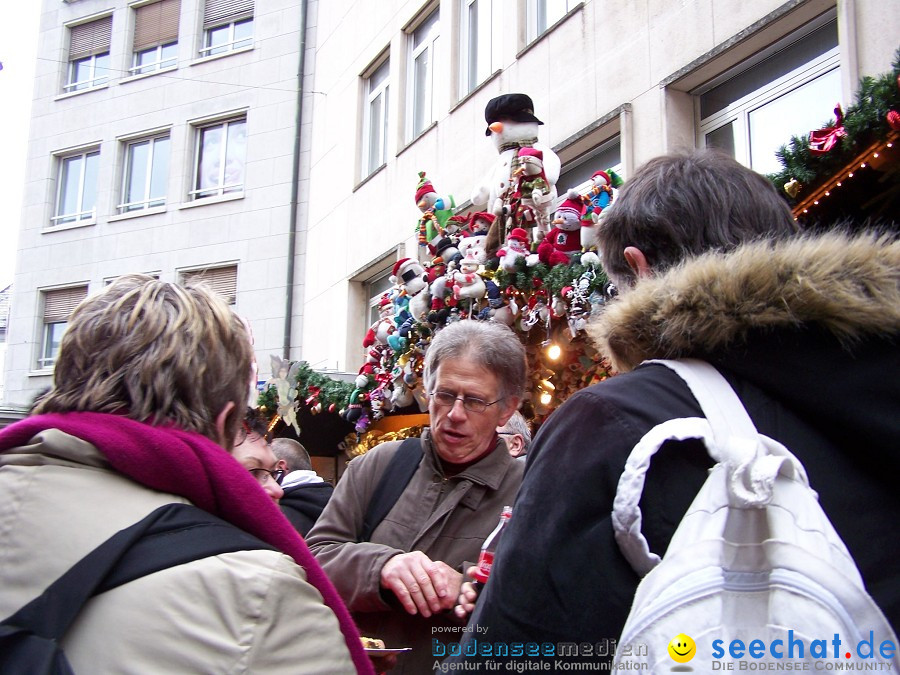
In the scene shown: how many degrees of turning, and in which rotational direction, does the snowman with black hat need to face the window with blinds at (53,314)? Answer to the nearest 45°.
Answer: approximately 90° to its right

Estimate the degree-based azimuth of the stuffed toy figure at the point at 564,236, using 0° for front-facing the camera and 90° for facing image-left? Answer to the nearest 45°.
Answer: approximately 45°

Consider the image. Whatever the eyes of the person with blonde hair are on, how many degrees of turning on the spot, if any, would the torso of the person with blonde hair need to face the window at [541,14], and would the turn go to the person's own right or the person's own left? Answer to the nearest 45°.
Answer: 0° — they already face it

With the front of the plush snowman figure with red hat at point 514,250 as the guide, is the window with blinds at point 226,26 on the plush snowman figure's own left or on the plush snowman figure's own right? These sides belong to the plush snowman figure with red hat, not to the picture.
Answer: on the plush snowman figure's own right

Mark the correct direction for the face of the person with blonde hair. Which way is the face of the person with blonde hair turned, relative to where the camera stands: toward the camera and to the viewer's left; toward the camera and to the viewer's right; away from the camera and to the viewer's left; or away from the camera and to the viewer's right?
away from the camera and to the viewer's right

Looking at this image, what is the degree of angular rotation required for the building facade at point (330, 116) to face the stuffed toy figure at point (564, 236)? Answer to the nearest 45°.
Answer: approximately 45° to its left

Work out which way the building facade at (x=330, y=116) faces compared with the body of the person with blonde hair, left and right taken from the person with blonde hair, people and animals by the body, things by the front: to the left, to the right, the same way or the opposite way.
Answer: the opposite way

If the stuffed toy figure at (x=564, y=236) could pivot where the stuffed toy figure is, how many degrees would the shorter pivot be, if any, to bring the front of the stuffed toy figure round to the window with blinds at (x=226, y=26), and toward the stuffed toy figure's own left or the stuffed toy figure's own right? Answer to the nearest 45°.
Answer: approximately 90° to the stuffed toy figure's own right

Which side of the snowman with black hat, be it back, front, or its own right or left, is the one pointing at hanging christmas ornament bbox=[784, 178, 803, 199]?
left

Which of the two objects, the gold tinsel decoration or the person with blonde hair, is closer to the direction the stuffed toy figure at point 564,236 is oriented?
the person with blonde hair

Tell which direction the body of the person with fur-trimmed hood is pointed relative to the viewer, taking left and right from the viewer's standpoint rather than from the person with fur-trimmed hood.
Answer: facing away from the viewer and to the left of the viewer

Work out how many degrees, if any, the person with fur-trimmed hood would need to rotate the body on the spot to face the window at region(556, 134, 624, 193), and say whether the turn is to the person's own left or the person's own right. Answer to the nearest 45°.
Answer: approximately 45° to the person's own right
